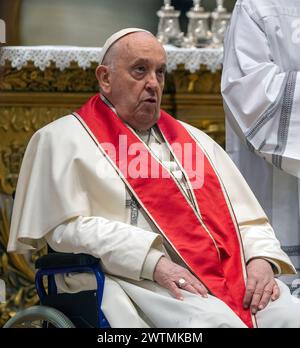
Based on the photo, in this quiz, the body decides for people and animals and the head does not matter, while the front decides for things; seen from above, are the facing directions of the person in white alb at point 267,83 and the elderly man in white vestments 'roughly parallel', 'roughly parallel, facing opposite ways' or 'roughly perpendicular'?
roughly parallel

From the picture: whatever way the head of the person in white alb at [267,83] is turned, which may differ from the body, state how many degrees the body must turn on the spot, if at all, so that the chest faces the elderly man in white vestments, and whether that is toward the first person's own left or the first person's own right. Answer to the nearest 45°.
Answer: approximately 90° to the first person's own right

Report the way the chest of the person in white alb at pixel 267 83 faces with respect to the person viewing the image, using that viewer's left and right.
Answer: facing the viewer and to the right of the viewer

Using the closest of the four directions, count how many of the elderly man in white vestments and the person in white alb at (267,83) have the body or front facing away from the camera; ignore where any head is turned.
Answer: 0

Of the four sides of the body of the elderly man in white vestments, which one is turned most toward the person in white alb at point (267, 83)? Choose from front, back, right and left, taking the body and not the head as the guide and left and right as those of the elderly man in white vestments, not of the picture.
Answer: left
